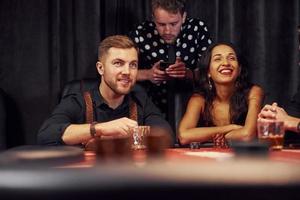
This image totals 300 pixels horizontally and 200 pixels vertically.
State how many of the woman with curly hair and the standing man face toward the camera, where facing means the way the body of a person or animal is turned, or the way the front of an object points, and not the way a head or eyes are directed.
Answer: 2

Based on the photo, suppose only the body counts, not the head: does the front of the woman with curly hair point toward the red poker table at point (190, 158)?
yes

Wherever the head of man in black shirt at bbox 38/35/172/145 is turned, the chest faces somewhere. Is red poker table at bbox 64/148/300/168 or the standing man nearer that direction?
the red poker table

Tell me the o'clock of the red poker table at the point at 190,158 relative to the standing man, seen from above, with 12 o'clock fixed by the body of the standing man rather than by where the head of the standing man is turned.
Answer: The red poker table is roughly at 12 o'clock from the standing man.

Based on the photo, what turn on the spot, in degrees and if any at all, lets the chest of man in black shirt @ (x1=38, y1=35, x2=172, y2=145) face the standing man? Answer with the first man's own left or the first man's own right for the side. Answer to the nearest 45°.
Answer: approximately 90° to the first man's own left
